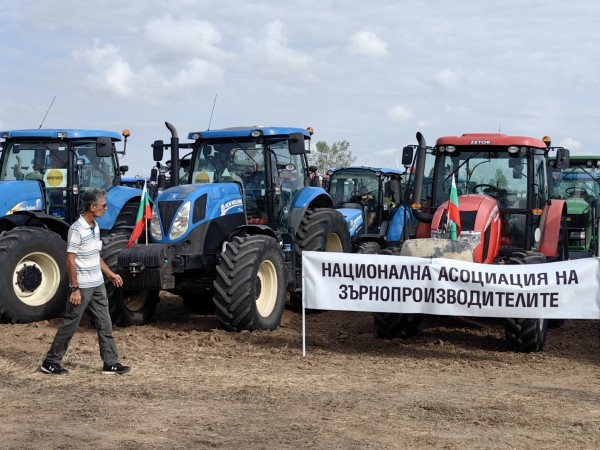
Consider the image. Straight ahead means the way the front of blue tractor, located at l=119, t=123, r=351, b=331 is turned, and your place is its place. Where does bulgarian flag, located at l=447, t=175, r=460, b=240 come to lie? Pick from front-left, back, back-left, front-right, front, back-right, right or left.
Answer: left

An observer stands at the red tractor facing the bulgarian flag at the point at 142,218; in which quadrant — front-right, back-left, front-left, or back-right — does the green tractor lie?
back-right

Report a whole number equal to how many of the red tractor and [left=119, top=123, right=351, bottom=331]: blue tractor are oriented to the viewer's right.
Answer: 0

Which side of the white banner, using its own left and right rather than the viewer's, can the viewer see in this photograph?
front

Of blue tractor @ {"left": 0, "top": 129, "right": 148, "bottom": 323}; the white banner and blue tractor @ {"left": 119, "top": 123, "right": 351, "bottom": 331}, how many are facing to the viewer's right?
0

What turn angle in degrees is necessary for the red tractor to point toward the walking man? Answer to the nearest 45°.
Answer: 0° — it already faces them

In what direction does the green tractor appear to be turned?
toward the camera

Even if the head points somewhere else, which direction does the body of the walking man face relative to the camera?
to the viewer's right

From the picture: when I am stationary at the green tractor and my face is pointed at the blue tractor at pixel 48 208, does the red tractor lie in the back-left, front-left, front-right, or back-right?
front-left

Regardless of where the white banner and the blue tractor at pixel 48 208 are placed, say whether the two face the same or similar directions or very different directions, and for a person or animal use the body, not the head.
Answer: same or similar directions

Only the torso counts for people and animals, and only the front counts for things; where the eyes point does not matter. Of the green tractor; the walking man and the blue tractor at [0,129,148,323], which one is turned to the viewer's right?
the walking man

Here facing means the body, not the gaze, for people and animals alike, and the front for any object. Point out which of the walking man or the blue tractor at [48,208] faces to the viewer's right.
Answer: the walking man

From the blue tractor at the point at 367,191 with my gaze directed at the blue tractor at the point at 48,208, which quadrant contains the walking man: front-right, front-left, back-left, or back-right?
front-left

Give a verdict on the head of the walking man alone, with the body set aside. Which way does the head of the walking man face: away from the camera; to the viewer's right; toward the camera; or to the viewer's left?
to the viewer's right

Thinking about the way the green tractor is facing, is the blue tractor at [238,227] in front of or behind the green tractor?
in front

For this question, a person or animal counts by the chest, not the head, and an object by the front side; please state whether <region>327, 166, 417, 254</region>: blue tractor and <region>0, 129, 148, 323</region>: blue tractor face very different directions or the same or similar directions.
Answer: same or similar directions

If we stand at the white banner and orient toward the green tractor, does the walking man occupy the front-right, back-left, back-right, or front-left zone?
back-left

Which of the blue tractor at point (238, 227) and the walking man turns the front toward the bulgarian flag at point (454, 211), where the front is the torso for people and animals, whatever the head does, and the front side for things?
the walking man

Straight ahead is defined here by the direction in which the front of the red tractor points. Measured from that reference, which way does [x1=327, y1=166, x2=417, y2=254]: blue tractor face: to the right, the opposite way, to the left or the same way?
the same way

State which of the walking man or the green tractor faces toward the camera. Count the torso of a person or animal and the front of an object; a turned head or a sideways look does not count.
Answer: the green tractor

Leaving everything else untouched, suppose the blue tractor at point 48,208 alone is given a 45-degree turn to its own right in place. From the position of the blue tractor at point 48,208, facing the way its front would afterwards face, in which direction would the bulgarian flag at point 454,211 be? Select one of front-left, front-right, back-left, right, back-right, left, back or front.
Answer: back-left
